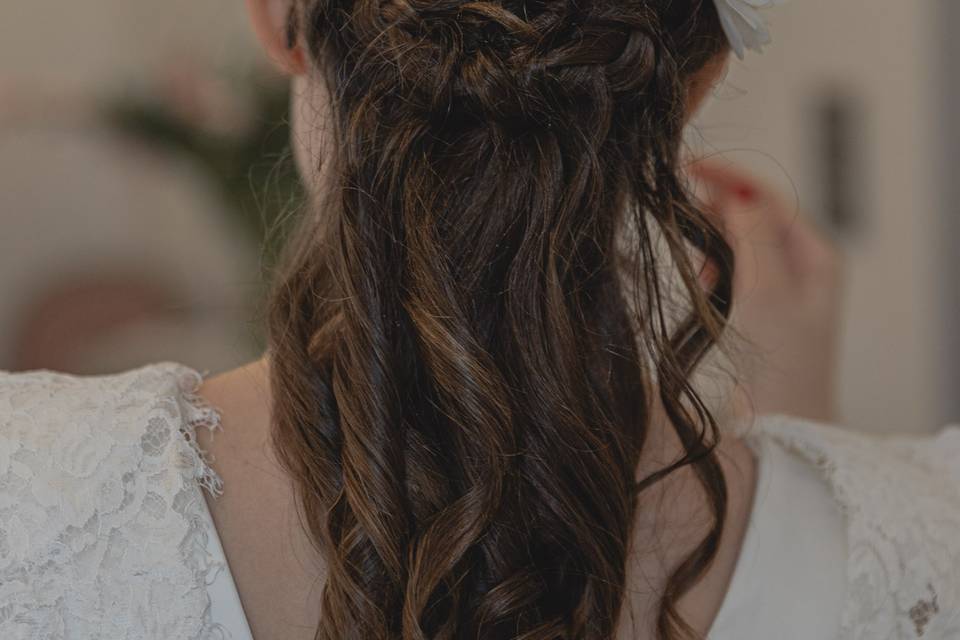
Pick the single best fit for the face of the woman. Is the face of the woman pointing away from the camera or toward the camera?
away from the camera

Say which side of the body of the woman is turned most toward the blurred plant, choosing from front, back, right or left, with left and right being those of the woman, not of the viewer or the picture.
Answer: front

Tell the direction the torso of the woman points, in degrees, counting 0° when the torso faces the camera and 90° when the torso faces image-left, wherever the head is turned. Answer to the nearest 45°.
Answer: approximately 180°
